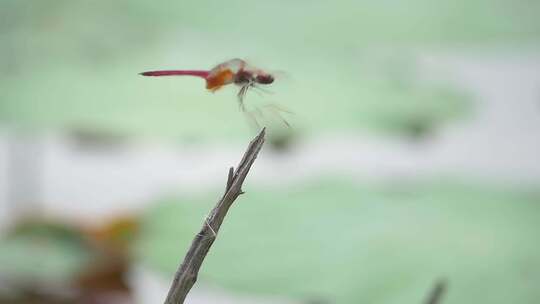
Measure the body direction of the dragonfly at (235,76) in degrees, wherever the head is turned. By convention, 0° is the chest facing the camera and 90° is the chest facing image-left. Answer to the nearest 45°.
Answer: approximately 270°
